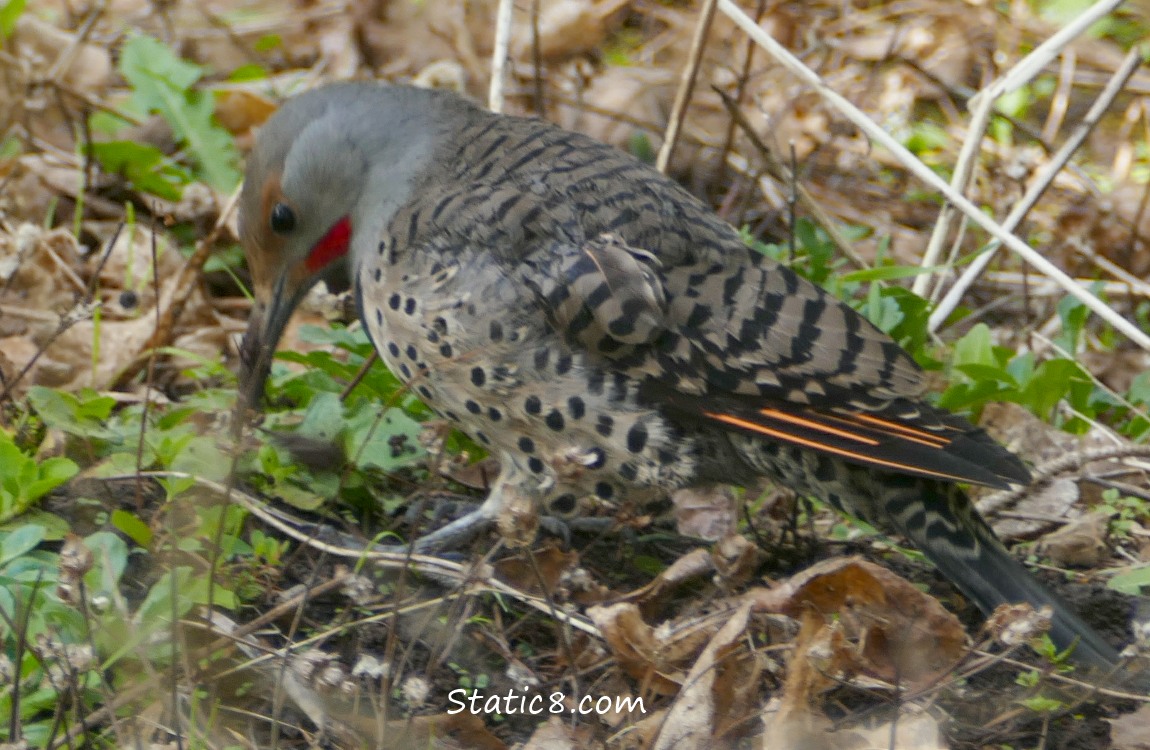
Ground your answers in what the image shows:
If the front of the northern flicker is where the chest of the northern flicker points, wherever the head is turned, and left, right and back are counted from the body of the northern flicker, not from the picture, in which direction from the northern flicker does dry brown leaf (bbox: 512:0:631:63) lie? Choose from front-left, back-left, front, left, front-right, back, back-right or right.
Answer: right

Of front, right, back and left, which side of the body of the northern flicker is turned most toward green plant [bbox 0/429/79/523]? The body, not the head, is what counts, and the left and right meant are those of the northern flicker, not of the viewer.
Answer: front

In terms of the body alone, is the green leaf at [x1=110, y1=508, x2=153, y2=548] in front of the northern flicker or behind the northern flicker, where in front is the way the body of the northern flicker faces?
in front

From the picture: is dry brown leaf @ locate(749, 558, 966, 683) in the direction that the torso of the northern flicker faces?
no

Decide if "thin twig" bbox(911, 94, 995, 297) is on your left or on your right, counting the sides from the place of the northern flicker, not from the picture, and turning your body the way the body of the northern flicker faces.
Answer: on your right

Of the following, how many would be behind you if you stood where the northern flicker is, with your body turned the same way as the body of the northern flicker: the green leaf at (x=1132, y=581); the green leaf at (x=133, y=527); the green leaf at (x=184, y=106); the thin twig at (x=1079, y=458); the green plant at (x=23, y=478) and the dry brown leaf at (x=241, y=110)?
2

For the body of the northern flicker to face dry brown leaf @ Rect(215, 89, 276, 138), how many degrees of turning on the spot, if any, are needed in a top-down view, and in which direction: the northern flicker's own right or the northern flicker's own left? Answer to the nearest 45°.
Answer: approximately 45° to the northern flicker's own right

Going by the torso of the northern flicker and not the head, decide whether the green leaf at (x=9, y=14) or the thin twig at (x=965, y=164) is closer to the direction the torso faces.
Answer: the green leaf

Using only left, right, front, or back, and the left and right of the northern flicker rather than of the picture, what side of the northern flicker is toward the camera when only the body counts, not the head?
left

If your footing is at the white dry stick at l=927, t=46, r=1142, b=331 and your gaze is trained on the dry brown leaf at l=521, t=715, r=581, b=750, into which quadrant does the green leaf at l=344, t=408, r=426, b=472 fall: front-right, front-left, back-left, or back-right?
front-right

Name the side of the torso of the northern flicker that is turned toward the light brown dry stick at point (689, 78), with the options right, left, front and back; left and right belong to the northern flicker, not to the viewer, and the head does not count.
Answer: right

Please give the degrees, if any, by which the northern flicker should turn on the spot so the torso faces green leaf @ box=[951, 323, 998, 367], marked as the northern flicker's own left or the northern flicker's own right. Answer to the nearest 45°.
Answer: approximately 135° to the northern flicker's own right

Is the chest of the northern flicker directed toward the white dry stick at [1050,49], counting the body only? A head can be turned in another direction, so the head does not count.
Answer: no

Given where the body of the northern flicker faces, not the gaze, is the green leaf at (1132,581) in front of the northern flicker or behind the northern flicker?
behind
